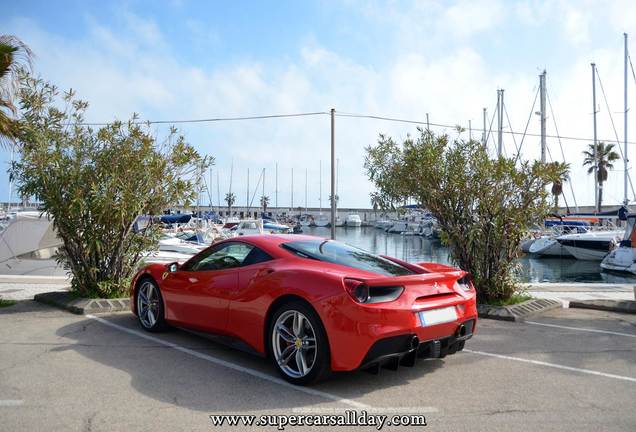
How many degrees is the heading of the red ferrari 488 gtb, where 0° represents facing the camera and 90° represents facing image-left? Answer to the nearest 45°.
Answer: approximately 135°

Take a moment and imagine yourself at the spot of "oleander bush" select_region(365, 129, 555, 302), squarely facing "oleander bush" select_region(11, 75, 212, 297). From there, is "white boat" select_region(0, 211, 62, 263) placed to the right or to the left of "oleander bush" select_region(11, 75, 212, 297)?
right

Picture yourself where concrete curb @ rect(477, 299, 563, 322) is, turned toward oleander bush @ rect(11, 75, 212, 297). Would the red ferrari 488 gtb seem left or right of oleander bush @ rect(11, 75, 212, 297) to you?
left

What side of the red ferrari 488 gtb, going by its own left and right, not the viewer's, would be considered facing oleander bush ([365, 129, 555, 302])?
right

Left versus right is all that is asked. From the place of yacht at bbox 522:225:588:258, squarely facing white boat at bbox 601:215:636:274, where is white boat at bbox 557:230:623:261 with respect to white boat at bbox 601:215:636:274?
left

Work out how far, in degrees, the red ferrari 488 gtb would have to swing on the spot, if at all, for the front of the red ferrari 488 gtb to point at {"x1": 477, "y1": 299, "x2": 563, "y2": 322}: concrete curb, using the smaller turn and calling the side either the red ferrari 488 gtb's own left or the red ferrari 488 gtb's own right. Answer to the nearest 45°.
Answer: approximately 90° to the red ferrari 488 gtb's own right

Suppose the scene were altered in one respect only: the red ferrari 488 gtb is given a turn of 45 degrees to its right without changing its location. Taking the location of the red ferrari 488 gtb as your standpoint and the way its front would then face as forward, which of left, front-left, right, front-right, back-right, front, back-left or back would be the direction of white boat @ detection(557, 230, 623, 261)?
front-right

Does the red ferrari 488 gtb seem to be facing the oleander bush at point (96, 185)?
yes

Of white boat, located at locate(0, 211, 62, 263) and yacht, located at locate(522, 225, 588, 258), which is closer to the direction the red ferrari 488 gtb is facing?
the white boat
